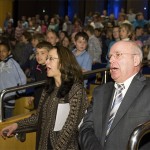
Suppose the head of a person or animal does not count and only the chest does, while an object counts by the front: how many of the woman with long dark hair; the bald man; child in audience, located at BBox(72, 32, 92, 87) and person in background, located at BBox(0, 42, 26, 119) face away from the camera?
0

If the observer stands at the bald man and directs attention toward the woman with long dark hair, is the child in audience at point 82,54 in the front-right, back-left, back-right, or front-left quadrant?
front-right

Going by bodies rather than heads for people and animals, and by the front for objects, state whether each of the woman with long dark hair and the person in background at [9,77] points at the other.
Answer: no

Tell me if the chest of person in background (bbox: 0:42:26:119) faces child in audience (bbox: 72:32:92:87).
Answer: no

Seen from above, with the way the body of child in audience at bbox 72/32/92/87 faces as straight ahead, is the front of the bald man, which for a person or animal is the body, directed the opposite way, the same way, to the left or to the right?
the same way

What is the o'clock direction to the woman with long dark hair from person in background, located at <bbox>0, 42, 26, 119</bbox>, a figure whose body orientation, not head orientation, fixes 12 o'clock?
The woman with long dark hair is roughly at 10 o'clock from the person in background.

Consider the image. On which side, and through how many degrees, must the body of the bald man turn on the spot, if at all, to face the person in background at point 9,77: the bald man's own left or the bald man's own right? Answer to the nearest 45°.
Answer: approximately 90° to the bald man's own right

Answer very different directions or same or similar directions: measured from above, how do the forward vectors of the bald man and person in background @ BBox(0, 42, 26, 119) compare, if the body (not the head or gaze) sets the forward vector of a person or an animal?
same or similar directions

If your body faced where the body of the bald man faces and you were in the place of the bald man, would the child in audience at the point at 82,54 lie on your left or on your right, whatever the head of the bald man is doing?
on your right

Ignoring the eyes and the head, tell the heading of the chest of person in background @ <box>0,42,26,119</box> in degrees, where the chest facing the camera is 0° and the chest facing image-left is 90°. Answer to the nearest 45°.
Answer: approximately 45°

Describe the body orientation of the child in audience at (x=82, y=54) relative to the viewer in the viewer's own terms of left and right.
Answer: facing the viewer and to the left of the viewer

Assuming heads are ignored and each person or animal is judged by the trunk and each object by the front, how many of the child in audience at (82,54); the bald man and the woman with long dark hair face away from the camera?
0

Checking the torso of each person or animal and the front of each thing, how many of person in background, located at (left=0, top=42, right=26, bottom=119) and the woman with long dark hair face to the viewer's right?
0

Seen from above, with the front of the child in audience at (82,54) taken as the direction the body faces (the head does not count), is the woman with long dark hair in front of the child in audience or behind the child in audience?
in front

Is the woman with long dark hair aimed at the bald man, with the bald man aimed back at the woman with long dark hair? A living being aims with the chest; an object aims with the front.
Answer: no

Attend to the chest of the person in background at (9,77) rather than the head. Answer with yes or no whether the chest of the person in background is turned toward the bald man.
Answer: no

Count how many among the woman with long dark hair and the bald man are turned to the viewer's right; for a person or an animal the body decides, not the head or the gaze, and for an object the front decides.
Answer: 0

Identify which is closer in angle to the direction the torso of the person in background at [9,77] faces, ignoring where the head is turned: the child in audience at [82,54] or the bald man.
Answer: the bald man
